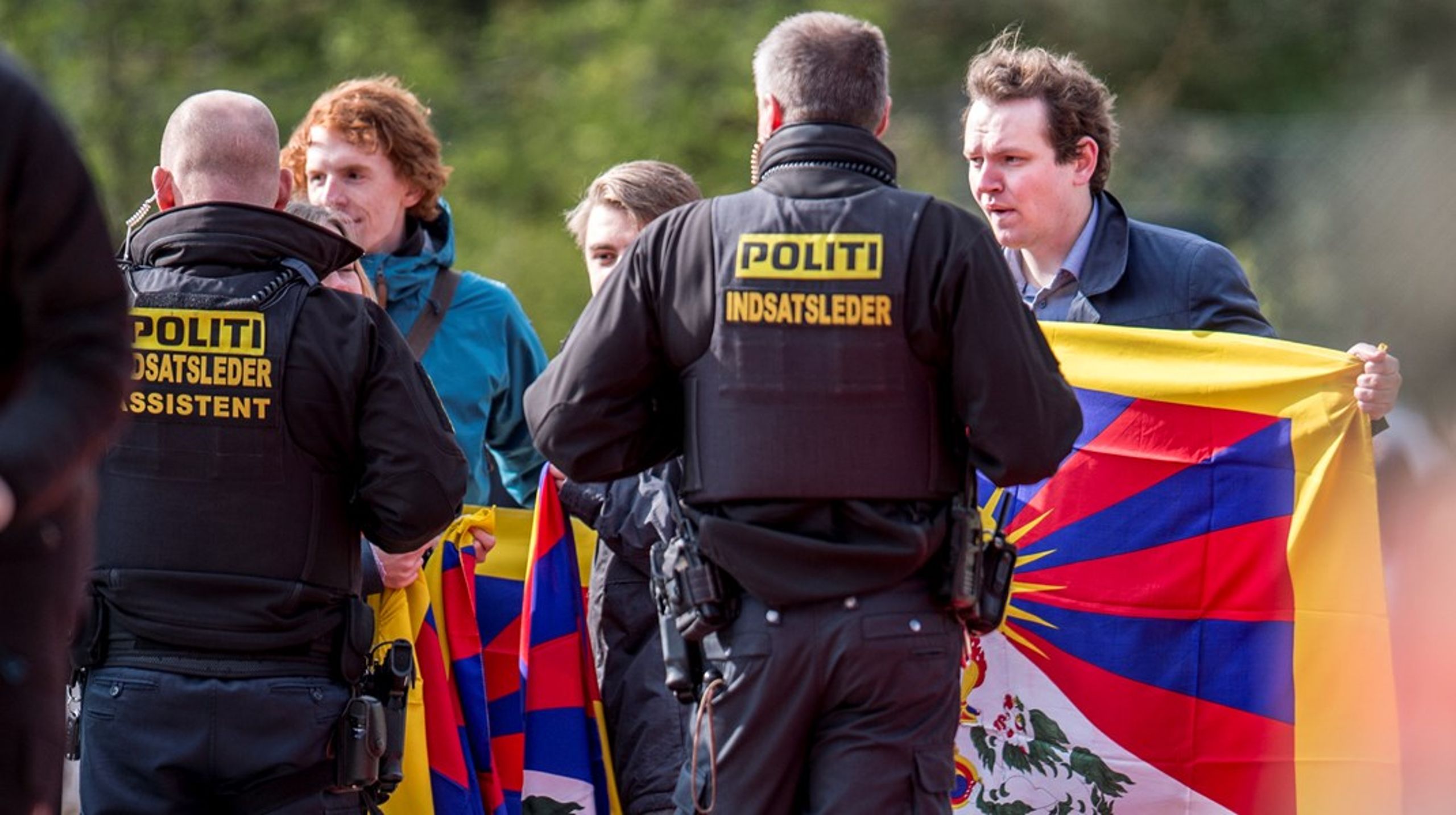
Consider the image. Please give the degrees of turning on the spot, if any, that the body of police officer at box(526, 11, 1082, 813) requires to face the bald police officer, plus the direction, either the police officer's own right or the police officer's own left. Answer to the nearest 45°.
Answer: approximately 90° to the police officer's own left

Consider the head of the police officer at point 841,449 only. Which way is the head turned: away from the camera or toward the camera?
away from the camera

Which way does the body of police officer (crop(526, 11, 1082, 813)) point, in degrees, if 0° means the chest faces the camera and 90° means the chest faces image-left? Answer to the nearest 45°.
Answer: approximately 180°

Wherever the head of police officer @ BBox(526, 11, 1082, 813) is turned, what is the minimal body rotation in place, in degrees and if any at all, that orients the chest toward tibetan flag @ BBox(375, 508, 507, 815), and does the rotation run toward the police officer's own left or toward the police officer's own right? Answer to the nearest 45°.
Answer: approximately 45° to the police officer's own left

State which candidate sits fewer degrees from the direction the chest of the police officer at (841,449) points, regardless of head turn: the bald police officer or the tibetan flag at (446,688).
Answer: the tibetan flag
